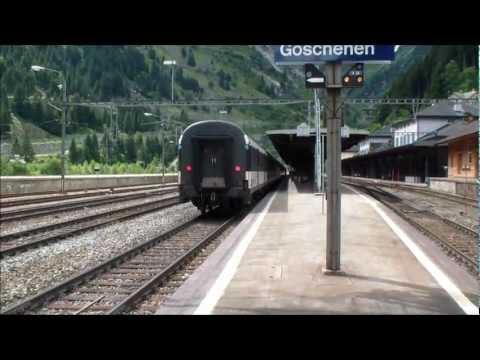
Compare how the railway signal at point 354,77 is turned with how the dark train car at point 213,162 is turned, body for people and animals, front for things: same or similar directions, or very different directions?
very different directions

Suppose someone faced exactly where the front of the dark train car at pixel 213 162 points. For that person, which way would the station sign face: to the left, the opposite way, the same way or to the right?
the opposite way

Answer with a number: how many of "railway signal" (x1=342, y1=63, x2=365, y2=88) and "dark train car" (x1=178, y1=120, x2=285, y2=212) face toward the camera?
1

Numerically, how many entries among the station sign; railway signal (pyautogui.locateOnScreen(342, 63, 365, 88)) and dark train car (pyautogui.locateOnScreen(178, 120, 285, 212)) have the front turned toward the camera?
2

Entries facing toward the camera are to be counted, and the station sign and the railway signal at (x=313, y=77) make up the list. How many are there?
2

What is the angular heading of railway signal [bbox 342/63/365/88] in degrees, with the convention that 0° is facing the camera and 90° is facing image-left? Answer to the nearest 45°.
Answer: approximately 0°

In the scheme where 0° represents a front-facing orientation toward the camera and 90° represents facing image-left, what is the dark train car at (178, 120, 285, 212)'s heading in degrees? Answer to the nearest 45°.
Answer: approximately 180°

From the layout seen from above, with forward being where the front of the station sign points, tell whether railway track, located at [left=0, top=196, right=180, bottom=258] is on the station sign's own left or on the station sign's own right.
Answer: on the station sign's own right

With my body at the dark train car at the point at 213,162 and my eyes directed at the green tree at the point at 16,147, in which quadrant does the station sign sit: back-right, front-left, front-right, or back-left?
back-left
